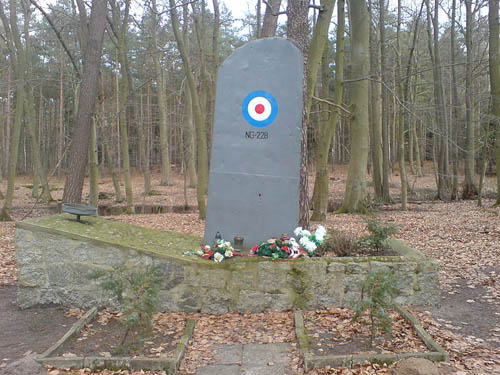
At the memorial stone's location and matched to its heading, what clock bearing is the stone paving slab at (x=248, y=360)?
The stone paving slab is roughly at 12 o'clock from the memorial stone.

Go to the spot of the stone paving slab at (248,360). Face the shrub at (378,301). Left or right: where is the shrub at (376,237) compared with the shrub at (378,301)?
left

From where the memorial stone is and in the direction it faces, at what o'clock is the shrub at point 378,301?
The shrub is roughly at 11 o'clock from the memorial stone.

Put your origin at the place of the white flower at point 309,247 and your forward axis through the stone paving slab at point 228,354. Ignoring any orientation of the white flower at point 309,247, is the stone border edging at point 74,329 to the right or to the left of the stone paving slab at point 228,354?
right

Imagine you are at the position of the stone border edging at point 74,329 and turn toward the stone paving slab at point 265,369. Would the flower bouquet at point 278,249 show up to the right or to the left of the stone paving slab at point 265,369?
left

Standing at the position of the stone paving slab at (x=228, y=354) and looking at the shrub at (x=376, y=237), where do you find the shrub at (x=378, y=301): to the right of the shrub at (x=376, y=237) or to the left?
right

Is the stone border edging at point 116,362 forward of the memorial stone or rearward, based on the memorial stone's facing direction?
forward

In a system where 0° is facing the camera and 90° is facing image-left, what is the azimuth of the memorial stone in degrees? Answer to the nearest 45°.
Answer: approximately 0°

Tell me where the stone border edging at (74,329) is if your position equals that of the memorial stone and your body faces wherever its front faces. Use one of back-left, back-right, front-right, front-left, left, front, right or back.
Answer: front-right

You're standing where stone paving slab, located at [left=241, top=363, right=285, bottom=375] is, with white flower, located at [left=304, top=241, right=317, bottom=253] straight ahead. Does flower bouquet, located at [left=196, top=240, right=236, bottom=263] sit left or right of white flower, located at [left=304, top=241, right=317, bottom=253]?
left
